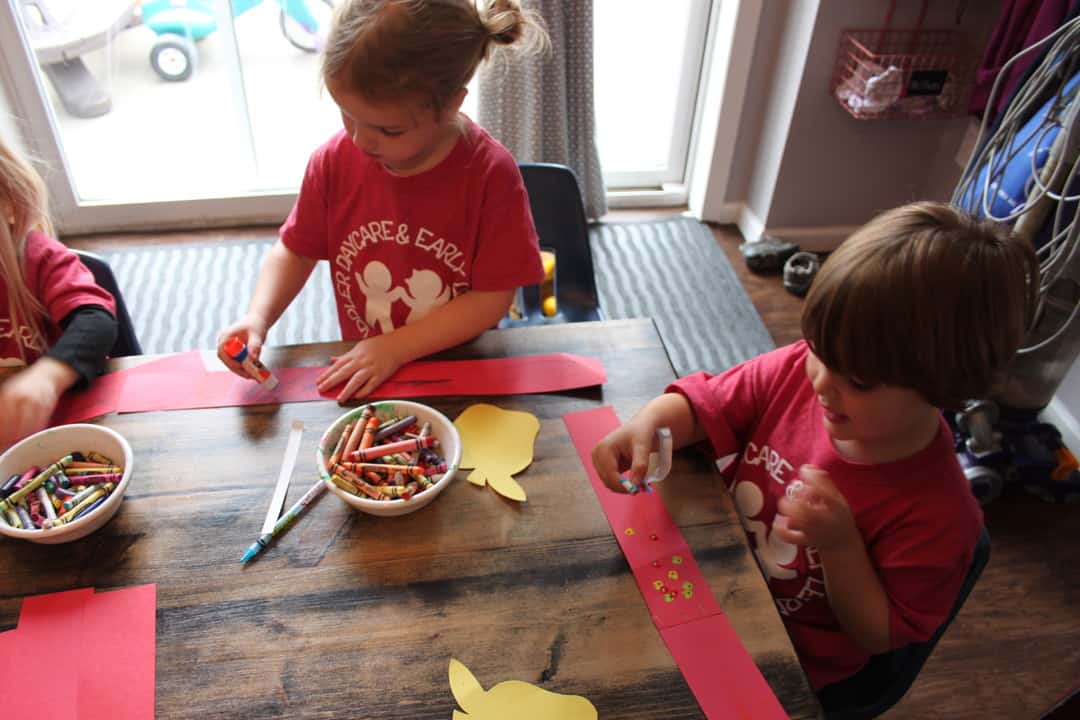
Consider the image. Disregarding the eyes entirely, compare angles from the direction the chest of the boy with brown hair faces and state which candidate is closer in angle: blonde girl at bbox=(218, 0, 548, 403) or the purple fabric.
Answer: the blonde girl

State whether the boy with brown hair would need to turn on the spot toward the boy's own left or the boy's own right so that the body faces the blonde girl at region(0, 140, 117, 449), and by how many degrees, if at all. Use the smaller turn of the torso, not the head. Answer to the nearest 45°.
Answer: approximately 45° to the boy's own right

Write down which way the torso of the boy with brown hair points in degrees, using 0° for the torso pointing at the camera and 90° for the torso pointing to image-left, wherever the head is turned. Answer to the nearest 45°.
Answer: approximately 45°

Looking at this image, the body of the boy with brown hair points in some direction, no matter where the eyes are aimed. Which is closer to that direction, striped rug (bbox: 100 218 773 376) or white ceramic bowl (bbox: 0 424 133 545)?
the white ceramic bowl

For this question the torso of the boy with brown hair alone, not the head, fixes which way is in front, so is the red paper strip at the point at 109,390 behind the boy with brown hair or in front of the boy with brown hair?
in front

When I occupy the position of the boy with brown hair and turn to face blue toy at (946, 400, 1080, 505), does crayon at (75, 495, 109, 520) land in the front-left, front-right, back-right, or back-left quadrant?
back-left

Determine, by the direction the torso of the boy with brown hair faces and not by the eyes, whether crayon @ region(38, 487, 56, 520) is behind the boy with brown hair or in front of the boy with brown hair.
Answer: in front

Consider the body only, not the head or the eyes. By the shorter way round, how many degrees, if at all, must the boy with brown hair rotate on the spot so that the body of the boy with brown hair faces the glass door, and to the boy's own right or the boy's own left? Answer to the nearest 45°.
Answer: approximately 90° to the boy's own right
